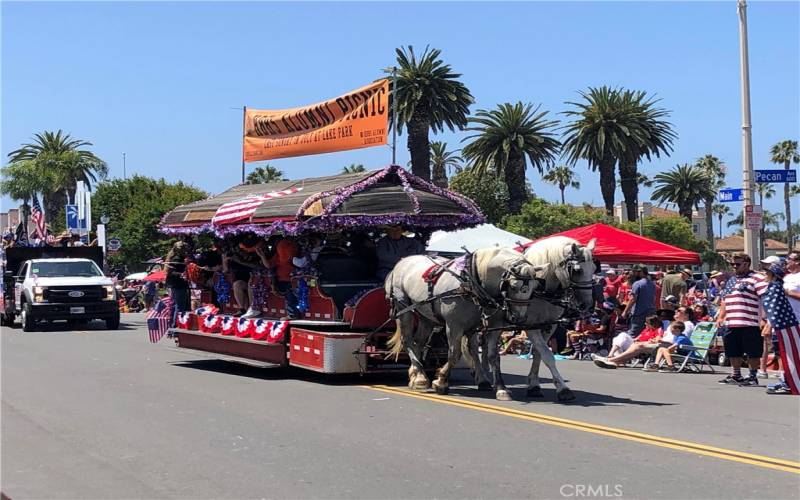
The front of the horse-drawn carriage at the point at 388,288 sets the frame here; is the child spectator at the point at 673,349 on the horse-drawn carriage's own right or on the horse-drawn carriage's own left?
on the horse-drawn carriage's own left

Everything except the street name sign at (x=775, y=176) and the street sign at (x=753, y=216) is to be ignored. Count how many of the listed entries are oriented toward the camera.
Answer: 2

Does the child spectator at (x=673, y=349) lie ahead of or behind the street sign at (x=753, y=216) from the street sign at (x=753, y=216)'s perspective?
ahead

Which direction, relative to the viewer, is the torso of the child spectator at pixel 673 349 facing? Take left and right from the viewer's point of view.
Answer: facing to the left of the viewer

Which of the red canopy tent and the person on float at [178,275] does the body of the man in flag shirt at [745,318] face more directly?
the person on float

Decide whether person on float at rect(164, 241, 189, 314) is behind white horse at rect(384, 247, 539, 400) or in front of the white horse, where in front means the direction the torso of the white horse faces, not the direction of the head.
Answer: behind

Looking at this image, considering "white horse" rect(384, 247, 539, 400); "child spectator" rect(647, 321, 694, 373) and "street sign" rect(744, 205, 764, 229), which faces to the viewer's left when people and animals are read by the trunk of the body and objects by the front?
the child spectator

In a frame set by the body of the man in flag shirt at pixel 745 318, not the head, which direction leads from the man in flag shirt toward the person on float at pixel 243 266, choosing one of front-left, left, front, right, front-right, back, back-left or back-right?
front-right

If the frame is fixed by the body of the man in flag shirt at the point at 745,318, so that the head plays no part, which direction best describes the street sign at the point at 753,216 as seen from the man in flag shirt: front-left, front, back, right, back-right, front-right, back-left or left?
back-right

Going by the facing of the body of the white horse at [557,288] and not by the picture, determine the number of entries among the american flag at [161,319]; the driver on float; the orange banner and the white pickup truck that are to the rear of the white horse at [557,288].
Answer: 4

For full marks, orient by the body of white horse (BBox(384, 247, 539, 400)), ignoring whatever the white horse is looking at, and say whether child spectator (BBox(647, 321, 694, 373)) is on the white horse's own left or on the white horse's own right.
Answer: on the white horse's own left

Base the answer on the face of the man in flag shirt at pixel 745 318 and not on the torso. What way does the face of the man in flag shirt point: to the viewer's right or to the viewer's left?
to the viewer's left

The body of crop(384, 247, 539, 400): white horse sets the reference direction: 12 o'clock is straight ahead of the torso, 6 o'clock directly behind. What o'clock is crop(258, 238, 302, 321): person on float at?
The person on float is roughly at 6 o'clock from the white horse.

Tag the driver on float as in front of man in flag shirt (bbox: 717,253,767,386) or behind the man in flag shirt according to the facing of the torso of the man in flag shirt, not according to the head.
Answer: in front

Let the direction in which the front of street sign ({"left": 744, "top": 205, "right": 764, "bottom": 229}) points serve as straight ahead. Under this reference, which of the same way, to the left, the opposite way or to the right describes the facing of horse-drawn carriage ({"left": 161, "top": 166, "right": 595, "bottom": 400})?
to the left

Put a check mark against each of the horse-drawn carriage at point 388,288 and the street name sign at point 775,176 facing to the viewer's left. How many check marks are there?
0
